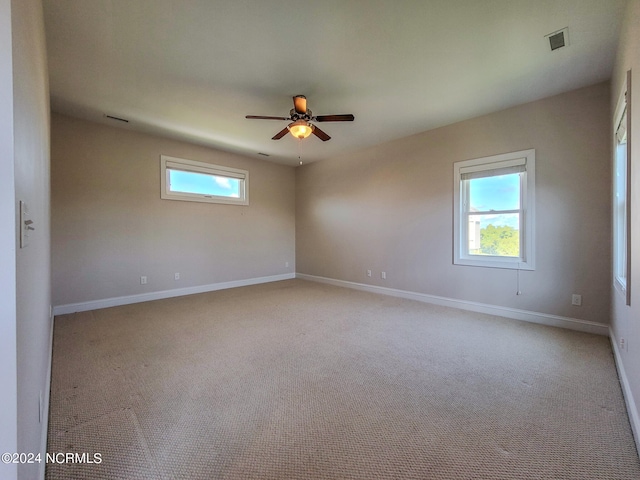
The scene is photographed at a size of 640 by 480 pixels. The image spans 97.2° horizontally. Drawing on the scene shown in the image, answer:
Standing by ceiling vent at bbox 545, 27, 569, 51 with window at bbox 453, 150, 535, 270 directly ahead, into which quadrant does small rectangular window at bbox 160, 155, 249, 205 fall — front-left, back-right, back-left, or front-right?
front-left

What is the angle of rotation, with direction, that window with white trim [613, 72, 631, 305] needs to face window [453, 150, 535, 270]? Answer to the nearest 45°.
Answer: approximately 45° to its right

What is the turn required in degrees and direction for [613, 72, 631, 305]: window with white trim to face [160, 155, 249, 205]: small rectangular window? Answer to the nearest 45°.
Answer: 0° — it already faces it

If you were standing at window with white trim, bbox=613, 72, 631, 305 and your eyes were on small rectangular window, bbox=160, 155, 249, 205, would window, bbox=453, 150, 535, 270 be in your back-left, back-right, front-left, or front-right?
front-right

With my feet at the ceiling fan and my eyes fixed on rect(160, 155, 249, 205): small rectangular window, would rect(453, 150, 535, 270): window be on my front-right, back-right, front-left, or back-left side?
back-right

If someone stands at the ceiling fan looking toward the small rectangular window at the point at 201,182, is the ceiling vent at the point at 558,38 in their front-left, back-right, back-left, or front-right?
back-right

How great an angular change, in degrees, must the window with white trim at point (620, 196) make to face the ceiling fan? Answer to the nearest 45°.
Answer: approximately 45° to its left

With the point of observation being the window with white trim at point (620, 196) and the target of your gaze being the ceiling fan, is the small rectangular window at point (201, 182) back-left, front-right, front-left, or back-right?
front-right

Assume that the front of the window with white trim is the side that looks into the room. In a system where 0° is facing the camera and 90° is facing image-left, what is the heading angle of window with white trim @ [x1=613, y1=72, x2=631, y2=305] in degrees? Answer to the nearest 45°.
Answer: approximately 90°
